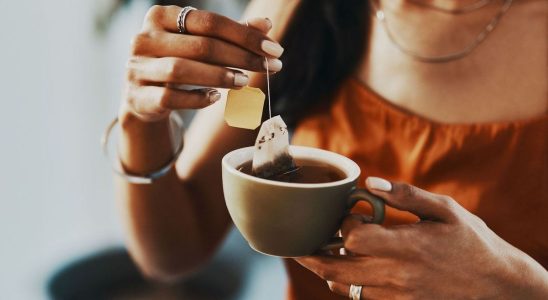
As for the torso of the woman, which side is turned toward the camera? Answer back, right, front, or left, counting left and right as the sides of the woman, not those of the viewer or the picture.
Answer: front
